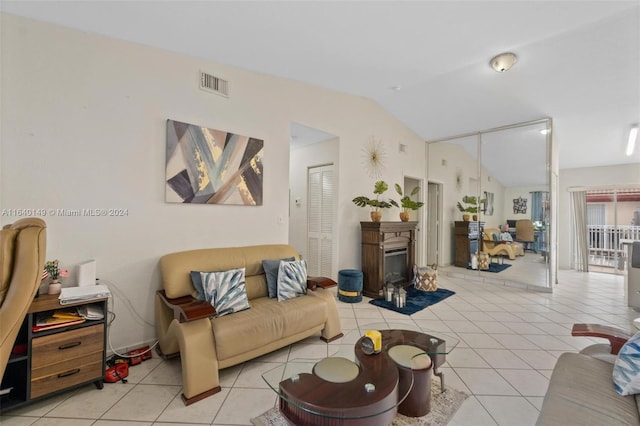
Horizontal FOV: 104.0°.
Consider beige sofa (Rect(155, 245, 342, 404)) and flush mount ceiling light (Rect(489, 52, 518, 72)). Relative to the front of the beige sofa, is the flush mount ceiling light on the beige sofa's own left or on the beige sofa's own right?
on the beige sofa's own left

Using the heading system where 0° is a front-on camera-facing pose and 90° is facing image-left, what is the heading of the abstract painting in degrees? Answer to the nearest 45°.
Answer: approximately 315°

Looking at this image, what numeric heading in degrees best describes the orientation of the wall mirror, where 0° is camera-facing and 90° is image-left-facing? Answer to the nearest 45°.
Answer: approximately 45°

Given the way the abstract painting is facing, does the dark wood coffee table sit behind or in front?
in front
